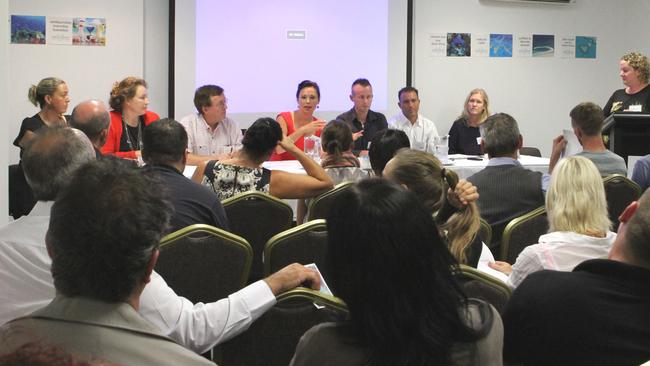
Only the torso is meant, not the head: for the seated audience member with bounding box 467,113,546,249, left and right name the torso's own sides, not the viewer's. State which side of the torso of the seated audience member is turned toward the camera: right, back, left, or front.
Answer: back

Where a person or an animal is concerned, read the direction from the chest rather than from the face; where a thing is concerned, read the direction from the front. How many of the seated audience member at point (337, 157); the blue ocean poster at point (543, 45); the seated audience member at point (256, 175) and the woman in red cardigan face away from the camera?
2

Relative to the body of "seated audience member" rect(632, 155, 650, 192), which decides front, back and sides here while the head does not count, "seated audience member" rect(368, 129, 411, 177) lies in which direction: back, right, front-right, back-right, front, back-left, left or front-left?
back-left

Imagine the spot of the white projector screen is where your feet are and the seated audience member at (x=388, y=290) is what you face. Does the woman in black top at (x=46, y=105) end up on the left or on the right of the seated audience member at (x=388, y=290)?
right

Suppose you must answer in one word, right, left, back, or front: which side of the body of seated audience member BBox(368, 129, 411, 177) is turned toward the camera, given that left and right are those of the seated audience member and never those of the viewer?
back

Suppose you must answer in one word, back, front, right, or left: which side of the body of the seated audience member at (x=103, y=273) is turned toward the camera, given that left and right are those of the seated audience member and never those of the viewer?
back

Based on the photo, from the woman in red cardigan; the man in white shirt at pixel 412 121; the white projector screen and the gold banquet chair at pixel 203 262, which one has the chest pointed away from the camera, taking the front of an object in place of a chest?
the gold banquet chair

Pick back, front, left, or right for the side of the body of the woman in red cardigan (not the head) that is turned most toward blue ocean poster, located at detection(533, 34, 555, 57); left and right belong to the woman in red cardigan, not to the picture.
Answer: left

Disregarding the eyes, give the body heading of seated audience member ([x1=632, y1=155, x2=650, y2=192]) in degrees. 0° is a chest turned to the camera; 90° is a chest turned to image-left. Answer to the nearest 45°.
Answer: approximately 180°

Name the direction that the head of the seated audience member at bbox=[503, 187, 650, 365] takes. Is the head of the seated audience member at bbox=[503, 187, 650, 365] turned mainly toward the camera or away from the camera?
away from the camera

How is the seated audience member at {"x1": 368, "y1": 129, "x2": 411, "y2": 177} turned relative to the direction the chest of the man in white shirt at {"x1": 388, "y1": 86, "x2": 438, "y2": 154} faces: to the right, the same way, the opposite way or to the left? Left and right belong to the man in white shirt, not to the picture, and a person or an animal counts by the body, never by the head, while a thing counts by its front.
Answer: the opposite way

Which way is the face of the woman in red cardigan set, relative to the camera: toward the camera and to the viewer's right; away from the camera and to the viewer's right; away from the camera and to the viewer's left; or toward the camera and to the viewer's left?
toward the camera and to the viewer's right

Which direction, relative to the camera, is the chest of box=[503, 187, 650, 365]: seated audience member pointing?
away from the camera

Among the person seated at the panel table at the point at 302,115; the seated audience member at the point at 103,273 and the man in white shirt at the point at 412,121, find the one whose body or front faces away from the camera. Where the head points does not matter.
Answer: the seated audience member at the point at 103,273

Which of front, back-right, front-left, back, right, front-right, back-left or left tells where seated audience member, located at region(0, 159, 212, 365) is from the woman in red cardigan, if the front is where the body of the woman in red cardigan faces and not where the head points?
front-right
